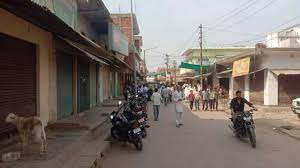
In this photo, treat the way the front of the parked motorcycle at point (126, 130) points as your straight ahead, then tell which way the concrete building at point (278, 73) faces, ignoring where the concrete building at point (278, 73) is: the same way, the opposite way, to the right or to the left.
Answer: to the left

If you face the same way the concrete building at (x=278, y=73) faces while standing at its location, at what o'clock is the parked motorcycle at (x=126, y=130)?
The parked motorcycle is roughly at 11 o'clock from the concrete building.

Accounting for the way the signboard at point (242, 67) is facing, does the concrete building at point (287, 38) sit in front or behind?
behind

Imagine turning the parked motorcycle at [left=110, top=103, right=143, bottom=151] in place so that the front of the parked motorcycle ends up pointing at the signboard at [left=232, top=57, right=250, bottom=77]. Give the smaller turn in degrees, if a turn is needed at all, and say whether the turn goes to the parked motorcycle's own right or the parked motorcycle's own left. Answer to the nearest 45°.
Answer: approximately 90° to the parked motorcycle's own right

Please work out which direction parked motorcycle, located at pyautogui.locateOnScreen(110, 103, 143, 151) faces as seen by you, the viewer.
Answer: facing away from the viewer and to the left of the viewer

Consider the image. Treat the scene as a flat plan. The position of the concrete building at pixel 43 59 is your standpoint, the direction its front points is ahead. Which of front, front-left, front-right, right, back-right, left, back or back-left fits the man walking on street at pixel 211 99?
left
